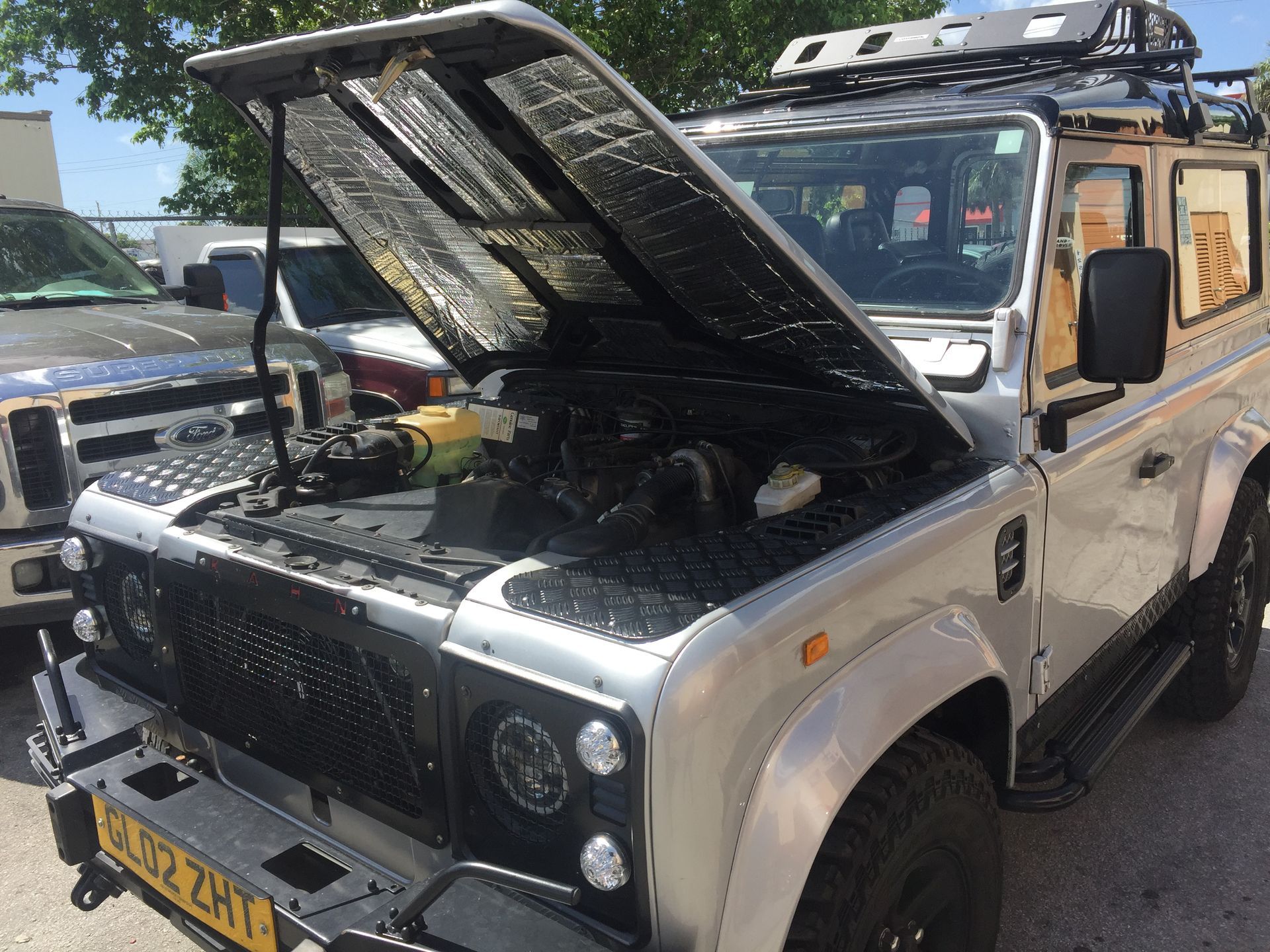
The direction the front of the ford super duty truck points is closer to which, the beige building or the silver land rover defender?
the silver land rover defender

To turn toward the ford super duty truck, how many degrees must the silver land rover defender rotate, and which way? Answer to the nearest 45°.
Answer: approximately 90° to its right

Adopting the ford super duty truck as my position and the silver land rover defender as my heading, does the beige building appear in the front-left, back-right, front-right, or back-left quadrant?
back-left

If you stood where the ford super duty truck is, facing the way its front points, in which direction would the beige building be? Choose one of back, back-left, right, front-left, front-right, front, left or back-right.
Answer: back-left

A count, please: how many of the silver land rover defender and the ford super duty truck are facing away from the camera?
0

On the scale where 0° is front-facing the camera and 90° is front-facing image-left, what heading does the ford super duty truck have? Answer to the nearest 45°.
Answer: approximately 315°

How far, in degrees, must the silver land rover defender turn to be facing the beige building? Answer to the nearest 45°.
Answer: approximately 90° to its right
